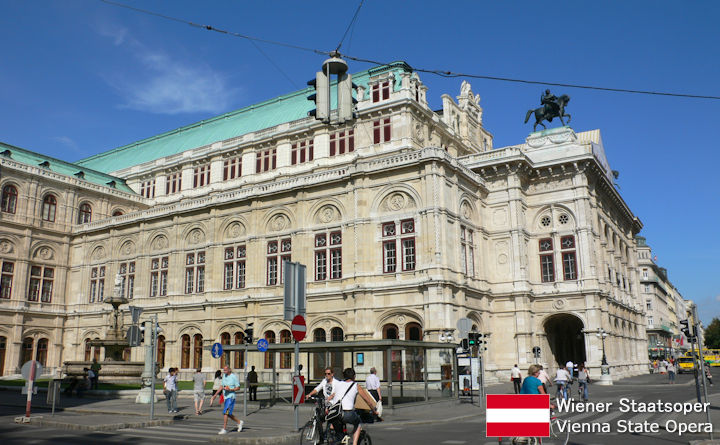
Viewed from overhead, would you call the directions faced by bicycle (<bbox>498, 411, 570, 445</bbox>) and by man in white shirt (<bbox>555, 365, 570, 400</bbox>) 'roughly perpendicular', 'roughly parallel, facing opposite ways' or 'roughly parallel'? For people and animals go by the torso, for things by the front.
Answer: roughly perpendicular

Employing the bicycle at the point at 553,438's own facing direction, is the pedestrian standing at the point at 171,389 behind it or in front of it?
behind
